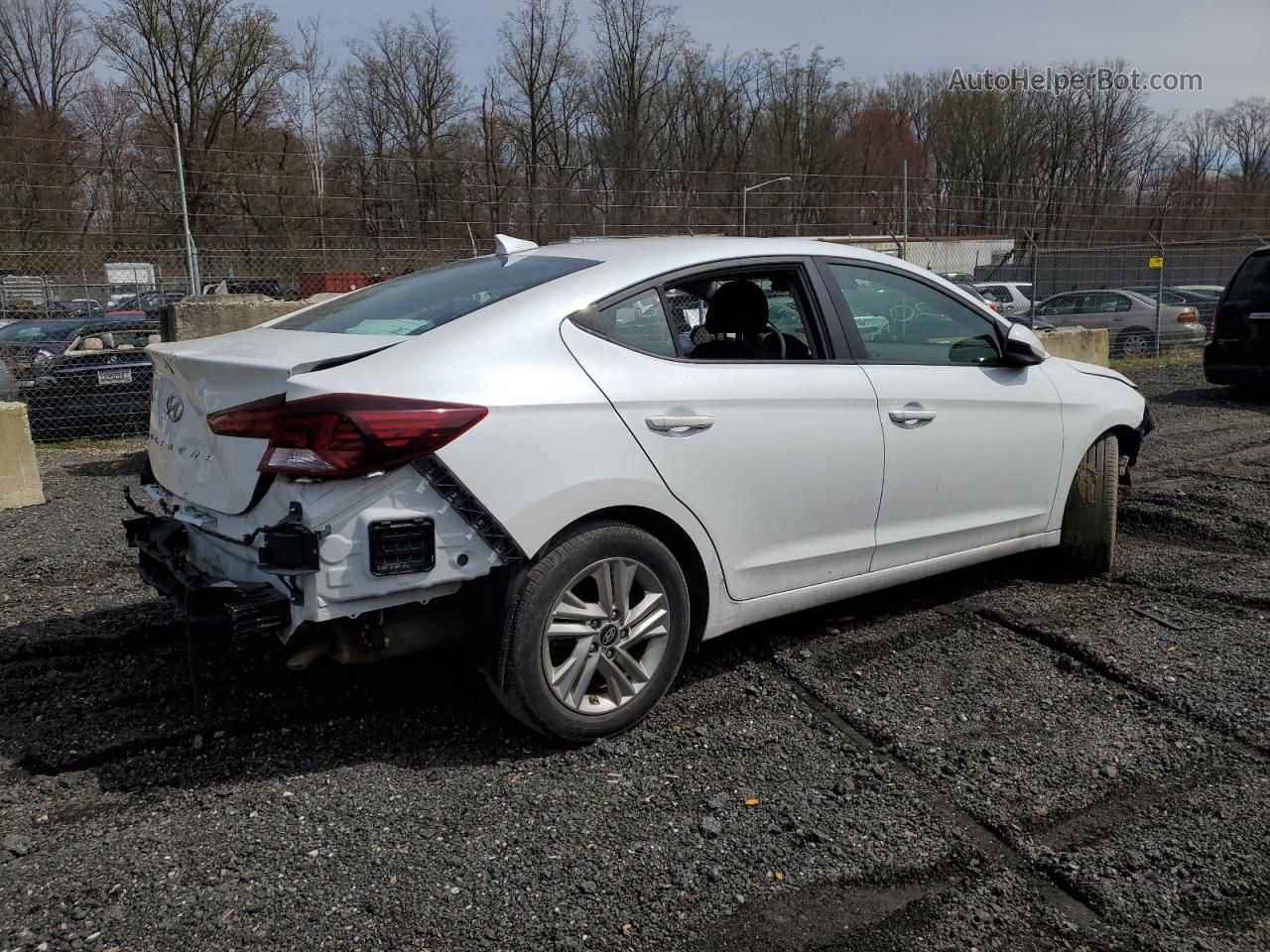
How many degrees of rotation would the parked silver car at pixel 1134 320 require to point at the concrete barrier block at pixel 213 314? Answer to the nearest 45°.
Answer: approximately 45° to its left

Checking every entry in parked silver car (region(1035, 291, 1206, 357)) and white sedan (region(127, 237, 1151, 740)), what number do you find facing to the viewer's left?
1

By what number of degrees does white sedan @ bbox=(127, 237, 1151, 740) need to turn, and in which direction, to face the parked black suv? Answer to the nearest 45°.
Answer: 0° — it already faces it

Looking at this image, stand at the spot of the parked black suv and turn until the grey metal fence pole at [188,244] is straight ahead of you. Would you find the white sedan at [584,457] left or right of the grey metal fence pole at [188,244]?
left

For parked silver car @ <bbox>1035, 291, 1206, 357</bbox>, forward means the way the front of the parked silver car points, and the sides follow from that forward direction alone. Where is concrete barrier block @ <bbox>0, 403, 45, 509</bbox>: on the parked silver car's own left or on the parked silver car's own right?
on the parked silver car's own left

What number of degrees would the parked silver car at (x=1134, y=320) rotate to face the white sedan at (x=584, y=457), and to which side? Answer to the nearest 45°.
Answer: approximately 90° to its left

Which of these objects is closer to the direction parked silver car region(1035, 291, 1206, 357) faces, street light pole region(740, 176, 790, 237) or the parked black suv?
the street light pole

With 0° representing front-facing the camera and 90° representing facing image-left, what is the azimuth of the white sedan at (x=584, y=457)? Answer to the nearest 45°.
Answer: approximately 225°

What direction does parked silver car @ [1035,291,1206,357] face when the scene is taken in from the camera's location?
facing to the left of the viewer

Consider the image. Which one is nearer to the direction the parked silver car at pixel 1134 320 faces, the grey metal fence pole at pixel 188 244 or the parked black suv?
the grey metal fence pole

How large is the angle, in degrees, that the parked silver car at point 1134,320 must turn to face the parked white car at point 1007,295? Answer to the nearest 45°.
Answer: approximately 45° to its right

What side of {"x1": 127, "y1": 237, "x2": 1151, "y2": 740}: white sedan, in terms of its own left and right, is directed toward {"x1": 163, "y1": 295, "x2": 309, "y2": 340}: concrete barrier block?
left
